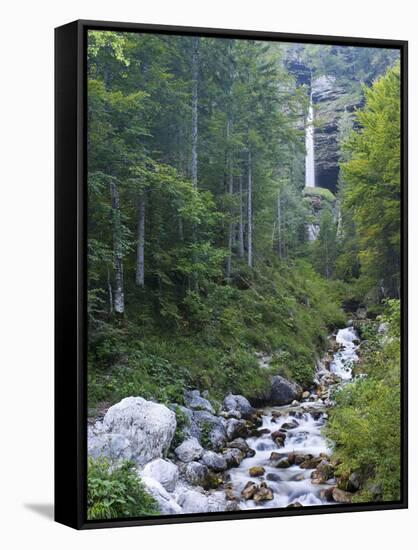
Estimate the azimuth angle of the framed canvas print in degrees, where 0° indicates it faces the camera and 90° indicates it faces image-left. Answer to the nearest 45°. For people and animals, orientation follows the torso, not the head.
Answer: approximately 315°
